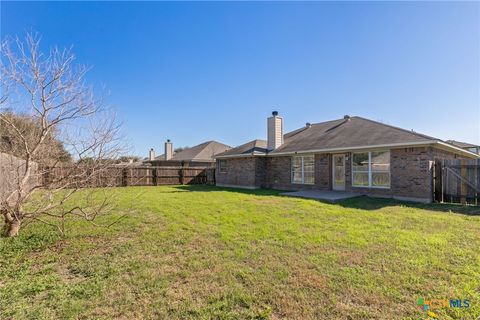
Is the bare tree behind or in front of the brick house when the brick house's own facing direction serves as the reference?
behind

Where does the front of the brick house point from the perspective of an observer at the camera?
facing away from the viewer and to the right of the viewer

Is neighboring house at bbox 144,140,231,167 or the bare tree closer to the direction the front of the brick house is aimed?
the neighboring house

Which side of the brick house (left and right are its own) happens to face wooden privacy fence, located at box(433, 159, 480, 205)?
right

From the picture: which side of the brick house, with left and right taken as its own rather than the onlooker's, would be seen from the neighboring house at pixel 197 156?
left

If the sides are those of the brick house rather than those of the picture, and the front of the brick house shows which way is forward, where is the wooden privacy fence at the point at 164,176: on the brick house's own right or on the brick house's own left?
on the brick house's own left
